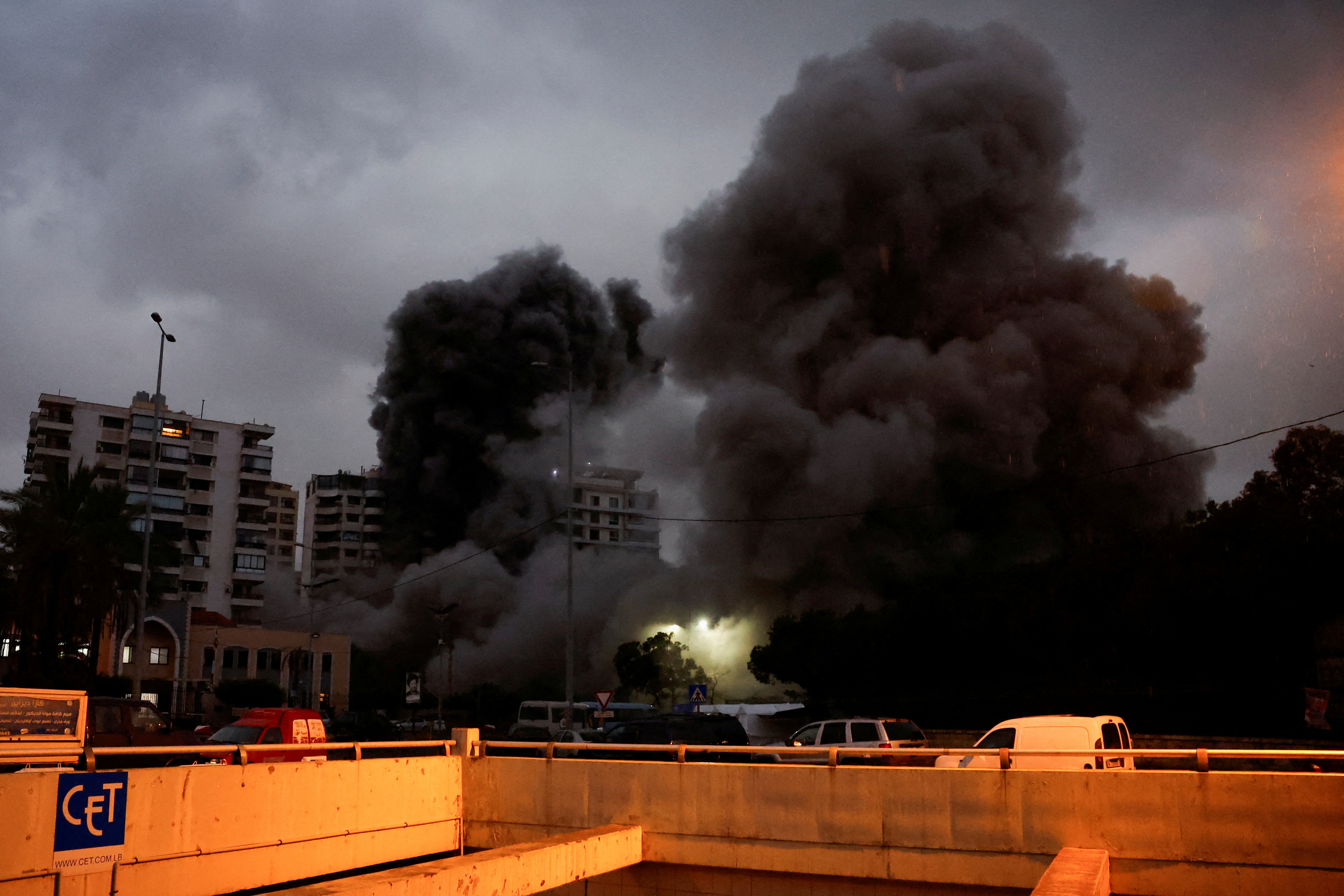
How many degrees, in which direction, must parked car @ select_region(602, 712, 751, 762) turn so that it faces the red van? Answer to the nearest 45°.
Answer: approximately 45° to its left

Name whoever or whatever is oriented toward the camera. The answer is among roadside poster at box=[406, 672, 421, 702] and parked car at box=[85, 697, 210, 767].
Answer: the roadside poster

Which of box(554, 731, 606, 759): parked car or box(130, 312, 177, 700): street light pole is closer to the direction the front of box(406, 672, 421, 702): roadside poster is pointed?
the parked car

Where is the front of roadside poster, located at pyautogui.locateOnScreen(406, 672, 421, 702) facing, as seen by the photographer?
facing the viewer

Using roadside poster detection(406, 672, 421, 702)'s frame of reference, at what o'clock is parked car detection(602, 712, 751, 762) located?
The parked car is roughly at 11 o'clock from the roadside poster.

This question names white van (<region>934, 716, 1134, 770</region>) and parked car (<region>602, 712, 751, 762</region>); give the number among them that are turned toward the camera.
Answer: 0

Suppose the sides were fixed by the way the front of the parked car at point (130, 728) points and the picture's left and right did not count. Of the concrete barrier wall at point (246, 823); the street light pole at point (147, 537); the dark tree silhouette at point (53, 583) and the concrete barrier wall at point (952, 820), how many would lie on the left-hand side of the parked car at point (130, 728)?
2

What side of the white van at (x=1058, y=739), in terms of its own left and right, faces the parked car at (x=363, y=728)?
front

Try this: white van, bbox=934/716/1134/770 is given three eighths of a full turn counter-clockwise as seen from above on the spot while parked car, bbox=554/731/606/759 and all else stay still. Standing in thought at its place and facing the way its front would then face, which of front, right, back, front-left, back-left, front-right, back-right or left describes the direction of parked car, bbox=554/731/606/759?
back-right

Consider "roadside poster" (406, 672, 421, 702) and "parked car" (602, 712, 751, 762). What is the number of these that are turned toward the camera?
1

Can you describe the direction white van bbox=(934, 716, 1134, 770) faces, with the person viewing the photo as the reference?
facing away from the viewer and to the left of the viewer

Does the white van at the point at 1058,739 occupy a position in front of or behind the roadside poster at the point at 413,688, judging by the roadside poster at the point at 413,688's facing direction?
in front

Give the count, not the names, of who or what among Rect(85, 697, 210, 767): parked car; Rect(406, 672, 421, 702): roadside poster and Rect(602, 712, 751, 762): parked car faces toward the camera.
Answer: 1
